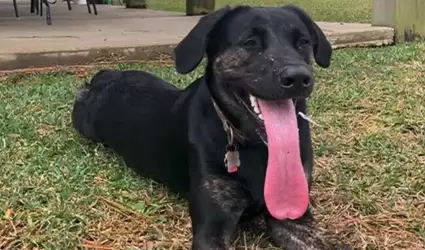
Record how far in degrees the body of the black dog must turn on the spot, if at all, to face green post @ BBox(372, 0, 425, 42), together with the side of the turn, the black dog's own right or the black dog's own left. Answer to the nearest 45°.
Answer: approximately 135° to the black dog's own left

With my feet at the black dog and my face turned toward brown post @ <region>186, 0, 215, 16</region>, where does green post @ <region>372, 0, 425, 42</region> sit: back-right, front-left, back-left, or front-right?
front-right

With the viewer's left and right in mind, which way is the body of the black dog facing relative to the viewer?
facing the viewer and to the right of the viewer

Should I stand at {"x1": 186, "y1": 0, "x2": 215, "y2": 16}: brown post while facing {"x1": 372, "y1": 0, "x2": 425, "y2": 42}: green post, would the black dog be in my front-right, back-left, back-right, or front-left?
front-right

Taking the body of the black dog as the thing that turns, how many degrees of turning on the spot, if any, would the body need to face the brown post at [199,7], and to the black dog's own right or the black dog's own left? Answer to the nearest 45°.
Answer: approximately 135° to the black dog's own left
